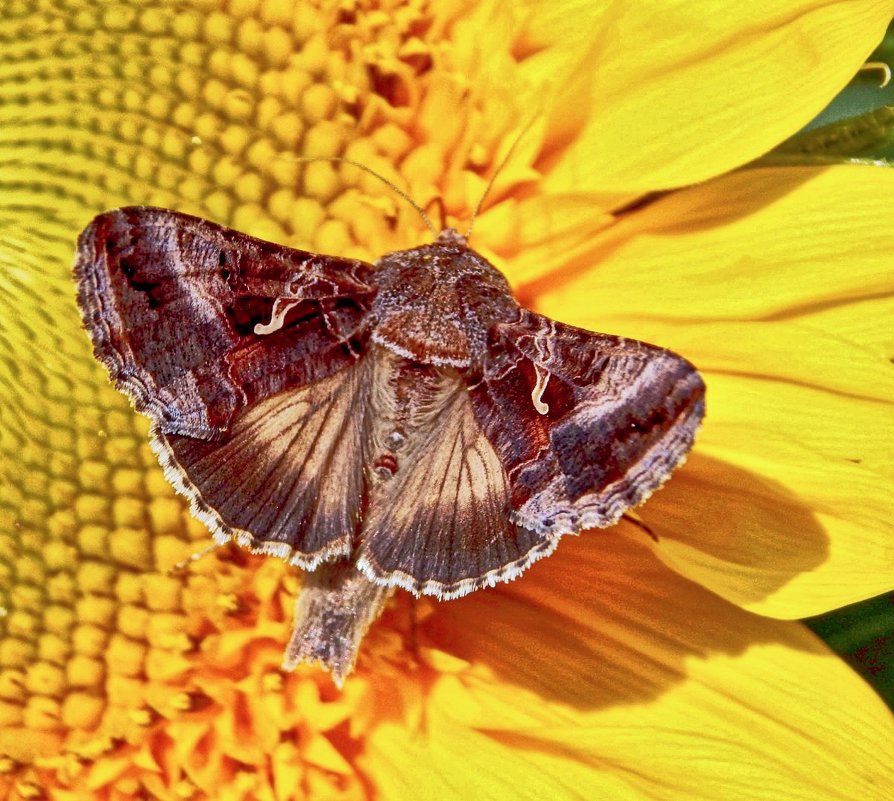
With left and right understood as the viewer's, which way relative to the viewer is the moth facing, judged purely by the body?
facing away from the viewer

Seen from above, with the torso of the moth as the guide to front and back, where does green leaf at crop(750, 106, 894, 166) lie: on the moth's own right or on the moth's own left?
on the moth's own right
